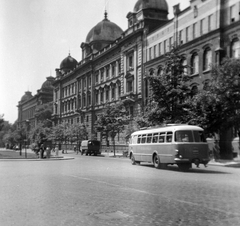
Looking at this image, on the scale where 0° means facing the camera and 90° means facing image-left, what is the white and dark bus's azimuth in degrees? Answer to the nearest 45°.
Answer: approximately 135°

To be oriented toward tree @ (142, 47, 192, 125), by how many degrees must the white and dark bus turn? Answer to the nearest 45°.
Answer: approximately 45° to its right

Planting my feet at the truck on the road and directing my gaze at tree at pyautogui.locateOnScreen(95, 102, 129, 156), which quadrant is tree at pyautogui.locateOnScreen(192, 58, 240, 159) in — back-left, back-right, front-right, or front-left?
front-right

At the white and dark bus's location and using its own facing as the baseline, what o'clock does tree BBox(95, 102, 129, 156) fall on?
The tree is roughly at 1 o'clock from the white and dark bus.

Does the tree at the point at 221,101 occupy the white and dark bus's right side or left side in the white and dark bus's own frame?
on its right

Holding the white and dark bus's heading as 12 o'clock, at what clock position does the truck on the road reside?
The truck on the road is roughly at 1 o'clock from the white and dark bus.
